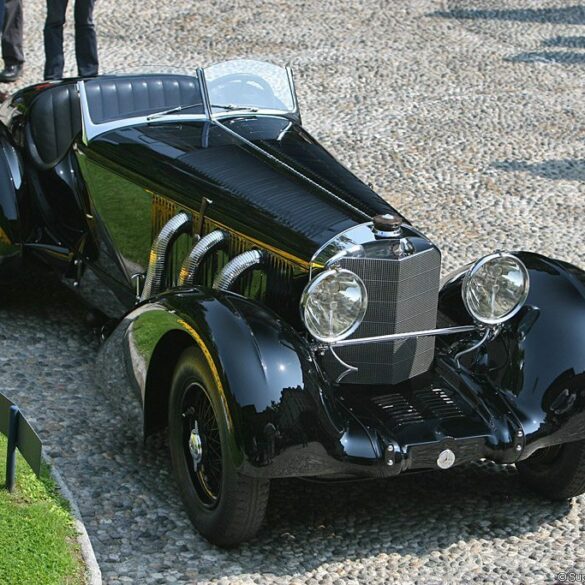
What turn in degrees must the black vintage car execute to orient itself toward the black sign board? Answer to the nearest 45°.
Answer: approximately 90° to its right

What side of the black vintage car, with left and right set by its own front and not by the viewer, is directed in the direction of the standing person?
back
